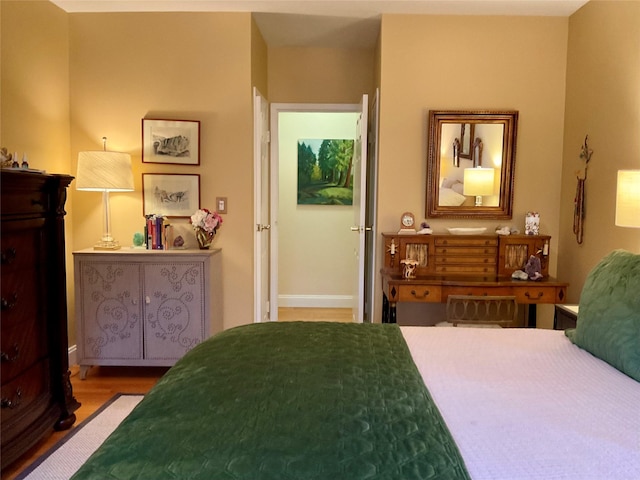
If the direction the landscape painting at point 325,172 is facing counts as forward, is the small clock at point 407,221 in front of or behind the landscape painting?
in front

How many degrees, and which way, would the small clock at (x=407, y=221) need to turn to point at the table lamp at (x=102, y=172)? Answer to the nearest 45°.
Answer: approximately 90° to its right

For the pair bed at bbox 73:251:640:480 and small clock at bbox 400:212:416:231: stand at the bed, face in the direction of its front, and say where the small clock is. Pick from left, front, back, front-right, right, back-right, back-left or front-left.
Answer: right

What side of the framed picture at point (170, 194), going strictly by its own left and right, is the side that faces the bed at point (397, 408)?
front

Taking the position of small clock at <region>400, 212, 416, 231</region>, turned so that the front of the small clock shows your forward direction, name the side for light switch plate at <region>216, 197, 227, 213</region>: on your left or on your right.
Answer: on your right

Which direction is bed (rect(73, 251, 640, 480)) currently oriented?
to the viewer's left

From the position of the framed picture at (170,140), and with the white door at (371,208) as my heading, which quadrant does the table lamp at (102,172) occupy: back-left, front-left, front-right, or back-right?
back-right

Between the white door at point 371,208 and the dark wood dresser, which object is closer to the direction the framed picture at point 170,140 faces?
the dark wood dresser

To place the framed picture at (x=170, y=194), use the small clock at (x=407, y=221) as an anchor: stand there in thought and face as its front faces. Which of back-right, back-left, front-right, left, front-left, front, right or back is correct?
right

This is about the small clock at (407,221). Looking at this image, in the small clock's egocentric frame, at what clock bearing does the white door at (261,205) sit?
The white door is roughly at 3 o'clock from the small clock.

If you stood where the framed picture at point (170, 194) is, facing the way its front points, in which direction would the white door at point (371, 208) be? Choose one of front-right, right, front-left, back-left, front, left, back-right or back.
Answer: left

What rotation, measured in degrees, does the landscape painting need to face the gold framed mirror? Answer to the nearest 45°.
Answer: approximately 45° to its left

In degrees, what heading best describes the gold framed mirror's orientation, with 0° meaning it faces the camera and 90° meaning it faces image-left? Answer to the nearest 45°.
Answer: approximately 0°

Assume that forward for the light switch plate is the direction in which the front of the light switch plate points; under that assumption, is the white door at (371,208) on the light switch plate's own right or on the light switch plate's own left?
on the light switch plate's own left
